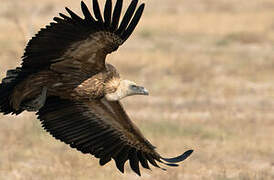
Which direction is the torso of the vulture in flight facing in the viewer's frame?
to the viewer's right
